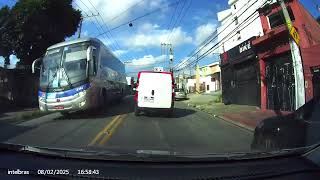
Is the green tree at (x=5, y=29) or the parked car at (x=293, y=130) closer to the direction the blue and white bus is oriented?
the parked car

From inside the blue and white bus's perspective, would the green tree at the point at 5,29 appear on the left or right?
on its right

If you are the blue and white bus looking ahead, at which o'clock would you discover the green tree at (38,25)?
The green tree is roughly at 4 o'clock from the blue and white bus.

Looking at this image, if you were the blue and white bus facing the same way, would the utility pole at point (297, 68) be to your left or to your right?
on your left

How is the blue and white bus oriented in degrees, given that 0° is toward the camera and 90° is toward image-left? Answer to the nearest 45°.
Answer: approximately 45°

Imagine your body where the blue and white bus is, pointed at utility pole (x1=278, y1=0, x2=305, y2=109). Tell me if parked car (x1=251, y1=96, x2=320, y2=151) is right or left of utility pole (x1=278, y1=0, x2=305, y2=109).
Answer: right

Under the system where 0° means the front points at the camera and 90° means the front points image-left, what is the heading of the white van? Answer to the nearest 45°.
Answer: approximately 180°
